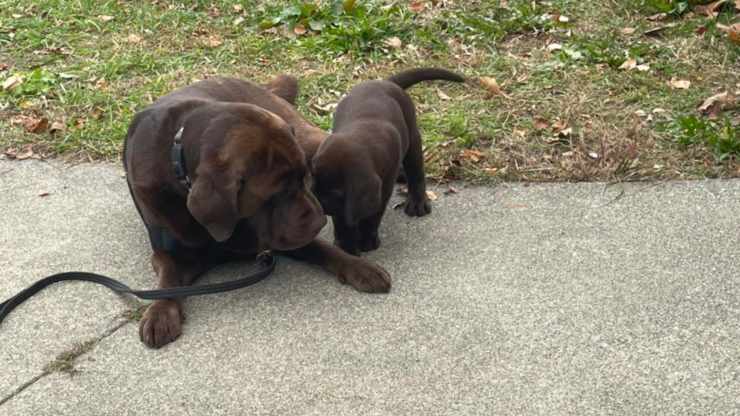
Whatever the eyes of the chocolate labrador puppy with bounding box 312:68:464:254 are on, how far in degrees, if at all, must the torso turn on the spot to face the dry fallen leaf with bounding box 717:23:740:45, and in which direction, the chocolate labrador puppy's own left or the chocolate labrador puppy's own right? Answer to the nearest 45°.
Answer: approximately 180°

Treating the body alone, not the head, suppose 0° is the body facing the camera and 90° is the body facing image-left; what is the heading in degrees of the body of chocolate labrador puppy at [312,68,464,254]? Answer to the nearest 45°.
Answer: approximately 45°

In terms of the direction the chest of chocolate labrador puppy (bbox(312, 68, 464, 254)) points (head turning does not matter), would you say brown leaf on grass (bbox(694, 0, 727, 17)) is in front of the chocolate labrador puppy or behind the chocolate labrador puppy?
behind

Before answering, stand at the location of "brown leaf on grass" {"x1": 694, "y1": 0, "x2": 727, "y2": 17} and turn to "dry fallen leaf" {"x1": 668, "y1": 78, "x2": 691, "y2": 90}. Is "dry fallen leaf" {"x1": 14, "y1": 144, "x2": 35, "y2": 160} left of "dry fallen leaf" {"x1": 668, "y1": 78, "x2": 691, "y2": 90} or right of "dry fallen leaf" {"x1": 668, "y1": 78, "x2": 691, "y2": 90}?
right

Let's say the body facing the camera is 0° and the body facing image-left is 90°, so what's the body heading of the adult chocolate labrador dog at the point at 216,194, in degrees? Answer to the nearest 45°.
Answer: approximately 0°

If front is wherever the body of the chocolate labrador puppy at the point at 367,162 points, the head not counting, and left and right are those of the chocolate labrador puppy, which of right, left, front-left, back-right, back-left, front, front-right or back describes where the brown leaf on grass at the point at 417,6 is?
back-right

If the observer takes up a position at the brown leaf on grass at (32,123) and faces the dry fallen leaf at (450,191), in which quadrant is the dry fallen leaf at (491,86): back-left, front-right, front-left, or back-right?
front-left

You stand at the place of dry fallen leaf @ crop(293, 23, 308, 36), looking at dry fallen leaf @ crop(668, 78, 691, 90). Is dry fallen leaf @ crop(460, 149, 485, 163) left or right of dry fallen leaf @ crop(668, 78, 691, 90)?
right

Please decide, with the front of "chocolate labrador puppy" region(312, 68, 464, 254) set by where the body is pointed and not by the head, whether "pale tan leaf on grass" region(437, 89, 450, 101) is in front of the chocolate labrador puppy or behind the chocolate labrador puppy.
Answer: behind
